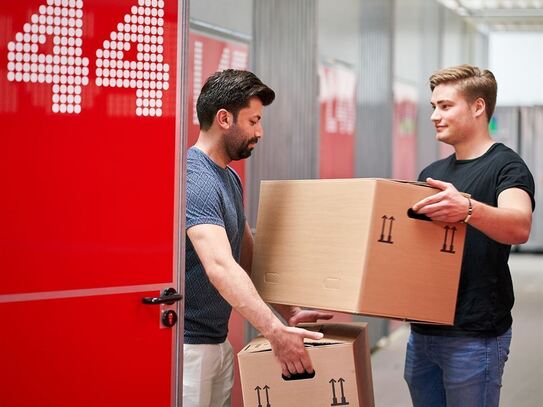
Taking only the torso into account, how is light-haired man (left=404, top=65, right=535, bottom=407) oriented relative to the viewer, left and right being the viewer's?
facing the viewer and to the left of the viewer

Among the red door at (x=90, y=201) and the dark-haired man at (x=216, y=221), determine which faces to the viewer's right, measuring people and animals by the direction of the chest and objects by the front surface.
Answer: the dark-haired man

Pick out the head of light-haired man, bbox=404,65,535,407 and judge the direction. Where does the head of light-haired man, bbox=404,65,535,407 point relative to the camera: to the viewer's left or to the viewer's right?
to the viewer's left

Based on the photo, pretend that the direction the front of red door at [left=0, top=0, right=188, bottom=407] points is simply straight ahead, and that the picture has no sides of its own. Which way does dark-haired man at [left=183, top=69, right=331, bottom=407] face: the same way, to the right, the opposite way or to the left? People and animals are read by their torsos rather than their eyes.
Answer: to the left

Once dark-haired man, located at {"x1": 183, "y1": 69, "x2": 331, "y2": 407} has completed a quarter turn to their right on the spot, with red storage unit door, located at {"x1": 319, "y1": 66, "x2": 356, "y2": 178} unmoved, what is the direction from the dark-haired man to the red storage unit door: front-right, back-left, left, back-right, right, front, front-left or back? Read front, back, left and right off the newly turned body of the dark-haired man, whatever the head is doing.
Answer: back

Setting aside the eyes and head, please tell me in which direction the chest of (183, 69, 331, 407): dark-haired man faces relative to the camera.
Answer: to the viewer's right

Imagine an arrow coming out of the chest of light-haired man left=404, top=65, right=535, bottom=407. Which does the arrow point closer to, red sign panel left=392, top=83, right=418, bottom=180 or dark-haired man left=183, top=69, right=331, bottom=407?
the dark-haired man

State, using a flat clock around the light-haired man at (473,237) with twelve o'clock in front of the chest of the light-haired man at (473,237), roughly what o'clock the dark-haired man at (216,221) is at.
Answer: the dark-haired man at (216,221) is roughly at 1 o'clock from the light-haired man at (473,237).

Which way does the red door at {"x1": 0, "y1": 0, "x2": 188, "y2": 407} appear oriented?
toward the camera

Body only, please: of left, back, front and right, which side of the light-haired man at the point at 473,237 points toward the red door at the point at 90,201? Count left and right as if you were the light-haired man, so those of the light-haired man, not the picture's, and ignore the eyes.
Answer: front

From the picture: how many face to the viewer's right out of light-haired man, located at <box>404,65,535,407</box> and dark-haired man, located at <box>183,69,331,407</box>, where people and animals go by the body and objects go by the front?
1

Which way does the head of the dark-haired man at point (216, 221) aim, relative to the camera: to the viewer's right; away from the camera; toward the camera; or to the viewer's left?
to the viewer's right

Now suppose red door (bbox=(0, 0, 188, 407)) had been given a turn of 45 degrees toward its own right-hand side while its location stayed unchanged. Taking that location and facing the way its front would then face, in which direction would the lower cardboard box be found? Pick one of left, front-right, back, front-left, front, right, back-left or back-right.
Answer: back-left

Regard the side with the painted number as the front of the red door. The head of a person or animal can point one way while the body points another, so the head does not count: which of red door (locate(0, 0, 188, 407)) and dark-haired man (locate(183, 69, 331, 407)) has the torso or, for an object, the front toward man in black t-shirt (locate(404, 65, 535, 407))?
dark-haired man (locate(183, 69, 331, 407))

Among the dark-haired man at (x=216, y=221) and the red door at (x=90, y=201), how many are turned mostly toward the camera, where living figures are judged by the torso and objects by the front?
1
